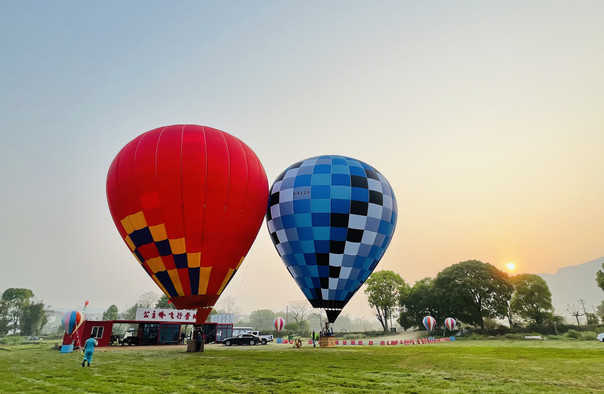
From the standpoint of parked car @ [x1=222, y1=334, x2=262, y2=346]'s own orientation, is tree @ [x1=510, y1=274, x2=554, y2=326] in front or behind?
behind

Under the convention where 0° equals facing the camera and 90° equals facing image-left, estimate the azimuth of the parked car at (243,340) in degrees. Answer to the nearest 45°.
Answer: approximately 90°

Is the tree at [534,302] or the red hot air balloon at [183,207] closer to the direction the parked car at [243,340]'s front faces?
the red hot air balloon

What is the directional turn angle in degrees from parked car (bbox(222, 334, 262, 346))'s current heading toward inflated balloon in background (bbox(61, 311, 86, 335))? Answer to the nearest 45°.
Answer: approximately 45° to its left

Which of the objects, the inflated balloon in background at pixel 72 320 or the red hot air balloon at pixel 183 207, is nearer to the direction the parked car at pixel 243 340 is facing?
the inflated balloon in background

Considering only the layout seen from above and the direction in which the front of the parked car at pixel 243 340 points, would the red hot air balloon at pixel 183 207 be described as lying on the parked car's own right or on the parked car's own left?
on the parked car's own left
